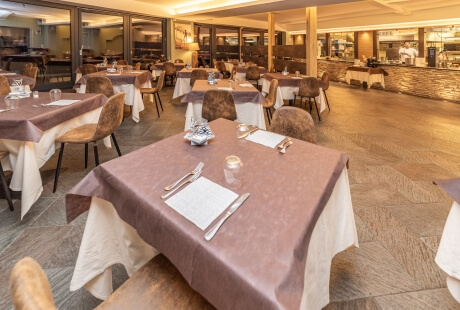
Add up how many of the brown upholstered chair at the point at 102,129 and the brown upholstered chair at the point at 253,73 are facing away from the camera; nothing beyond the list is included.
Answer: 1

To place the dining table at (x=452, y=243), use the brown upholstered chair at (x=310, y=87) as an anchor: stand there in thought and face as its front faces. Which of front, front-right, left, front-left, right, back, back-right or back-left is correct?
back-left

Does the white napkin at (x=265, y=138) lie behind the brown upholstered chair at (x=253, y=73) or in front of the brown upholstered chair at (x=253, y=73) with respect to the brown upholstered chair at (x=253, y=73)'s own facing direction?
behind

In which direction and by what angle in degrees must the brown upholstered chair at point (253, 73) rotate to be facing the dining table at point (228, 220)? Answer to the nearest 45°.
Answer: approximately 180°

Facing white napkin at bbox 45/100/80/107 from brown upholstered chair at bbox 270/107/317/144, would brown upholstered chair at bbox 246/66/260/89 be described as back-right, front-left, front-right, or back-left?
front-right

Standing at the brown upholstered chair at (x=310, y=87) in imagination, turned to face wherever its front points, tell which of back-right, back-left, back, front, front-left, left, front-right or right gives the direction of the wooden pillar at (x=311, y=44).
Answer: front-right

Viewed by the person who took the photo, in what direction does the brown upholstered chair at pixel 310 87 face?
facing away from the viewer and to the left of the viewer

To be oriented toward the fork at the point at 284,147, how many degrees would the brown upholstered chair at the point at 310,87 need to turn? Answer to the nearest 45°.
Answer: approximately 135° to its left
